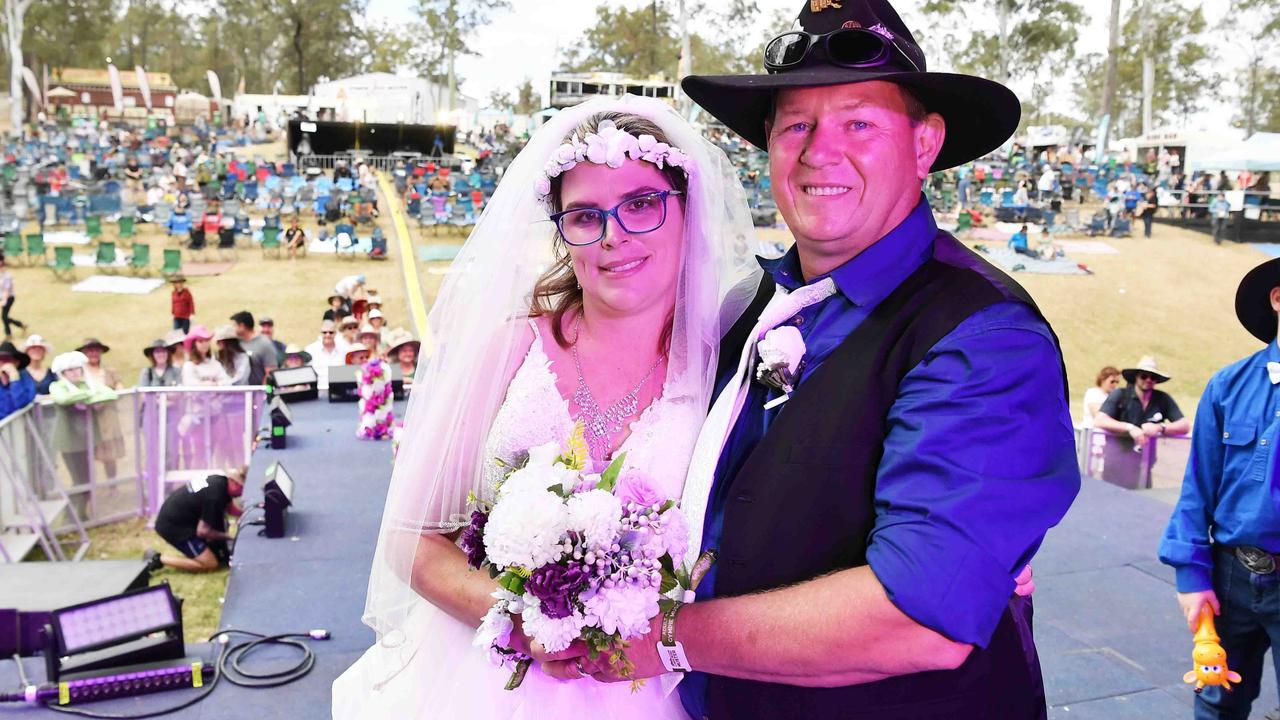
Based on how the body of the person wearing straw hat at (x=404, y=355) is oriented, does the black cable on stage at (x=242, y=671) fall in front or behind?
in front

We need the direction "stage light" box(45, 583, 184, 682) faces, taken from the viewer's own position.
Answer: facing the viewer

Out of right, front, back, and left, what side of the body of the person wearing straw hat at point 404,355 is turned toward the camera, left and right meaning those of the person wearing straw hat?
front

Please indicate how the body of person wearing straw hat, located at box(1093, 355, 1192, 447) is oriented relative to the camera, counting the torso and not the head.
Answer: toward the camera

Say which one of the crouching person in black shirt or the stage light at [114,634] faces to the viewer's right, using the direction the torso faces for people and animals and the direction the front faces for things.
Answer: the crouching person in black shirt

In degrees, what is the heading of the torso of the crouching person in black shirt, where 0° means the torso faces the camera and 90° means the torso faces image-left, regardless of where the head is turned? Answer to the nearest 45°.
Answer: approximately 270°

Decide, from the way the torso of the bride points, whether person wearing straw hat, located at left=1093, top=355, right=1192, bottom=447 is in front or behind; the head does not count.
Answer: behind

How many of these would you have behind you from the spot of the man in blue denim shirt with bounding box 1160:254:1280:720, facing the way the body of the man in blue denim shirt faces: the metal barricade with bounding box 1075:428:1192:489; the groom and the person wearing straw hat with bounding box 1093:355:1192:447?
2

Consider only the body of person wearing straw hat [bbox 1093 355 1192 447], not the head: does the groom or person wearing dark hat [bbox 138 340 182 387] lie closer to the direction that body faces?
the groom

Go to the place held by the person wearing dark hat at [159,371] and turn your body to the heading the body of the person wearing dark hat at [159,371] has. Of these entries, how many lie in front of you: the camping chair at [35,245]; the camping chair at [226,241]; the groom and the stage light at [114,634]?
2
